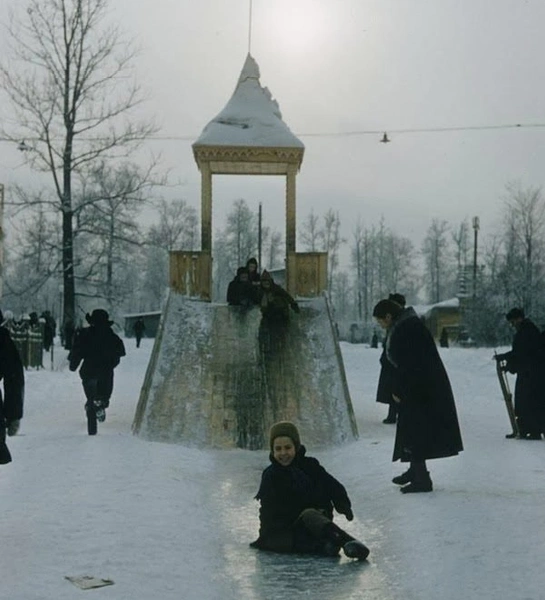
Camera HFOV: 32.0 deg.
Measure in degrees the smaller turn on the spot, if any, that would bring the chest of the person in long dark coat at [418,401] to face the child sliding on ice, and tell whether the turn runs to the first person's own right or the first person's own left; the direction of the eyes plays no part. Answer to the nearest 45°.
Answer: approximately 45° to the first person's own left

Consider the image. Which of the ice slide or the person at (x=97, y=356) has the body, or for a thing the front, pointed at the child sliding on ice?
the ice slide

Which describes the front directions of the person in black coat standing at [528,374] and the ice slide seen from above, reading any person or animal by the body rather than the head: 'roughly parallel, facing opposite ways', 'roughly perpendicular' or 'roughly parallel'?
roughly perpendicular

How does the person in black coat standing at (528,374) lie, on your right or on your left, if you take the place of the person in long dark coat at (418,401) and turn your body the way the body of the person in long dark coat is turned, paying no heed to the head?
on your right

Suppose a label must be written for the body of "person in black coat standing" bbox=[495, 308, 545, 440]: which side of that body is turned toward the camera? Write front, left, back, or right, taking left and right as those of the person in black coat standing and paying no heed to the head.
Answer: left

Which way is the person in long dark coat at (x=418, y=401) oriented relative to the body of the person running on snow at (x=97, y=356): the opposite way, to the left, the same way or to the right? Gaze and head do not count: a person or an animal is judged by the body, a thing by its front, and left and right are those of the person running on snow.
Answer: to the left

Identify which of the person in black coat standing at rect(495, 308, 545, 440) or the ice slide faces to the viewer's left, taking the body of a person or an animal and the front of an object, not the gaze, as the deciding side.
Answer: the person in black coat standing

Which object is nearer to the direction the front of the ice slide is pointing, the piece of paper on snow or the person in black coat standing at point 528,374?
the piece of paper on snow

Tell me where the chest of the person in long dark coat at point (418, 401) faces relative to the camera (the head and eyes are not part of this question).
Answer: to the viewer's left

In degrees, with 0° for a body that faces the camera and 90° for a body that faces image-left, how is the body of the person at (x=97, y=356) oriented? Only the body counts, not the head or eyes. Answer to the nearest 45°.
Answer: approximately 180°
